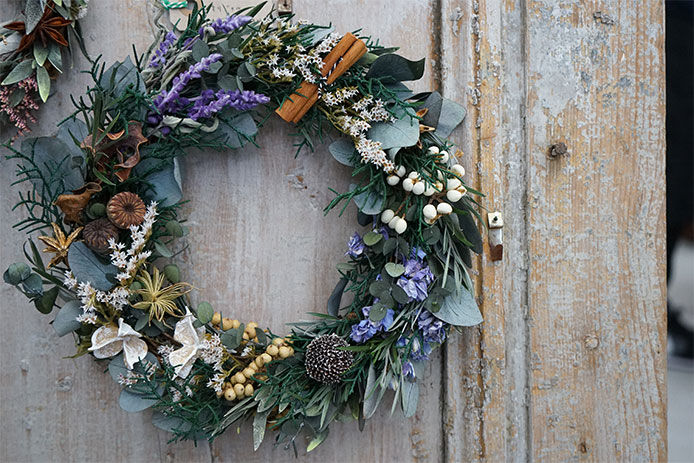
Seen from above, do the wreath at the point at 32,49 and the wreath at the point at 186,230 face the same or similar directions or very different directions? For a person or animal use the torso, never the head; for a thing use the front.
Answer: same or similar directions

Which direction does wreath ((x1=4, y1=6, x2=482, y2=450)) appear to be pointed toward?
toward the camera

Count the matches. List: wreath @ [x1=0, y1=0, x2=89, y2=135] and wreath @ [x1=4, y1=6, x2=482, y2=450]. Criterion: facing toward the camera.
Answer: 2

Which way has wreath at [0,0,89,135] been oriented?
toward the camera
